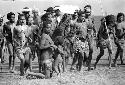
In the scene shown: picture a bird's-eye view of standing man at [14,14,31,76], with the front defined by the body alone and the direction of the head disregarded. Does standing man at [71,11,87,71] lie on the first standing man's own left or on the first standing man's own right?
on the first standing man's own left

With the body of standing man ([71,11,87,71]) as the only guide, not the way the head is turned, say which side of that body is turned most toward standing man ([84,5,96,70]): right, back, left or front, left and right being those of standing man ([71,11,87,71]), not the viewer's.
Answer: left

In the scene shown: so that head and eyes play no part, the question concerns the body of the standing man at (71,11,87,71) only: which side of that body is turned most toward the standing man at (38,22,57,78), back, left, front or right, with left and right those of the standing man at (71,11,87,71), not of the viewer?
right

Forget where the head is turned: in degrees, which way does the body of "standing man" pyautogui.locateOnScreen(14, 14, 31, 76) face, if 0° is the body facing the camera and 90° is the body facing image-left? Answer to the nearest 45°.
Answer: approximately 315°

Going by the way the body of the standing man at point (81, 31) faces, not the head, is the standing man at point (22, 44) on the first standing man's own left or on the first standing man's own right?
on the first standing man's own right

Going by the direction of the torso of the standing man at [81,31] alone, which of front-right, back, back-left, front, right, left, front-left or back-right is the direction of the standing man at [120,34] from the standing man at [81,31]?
left
